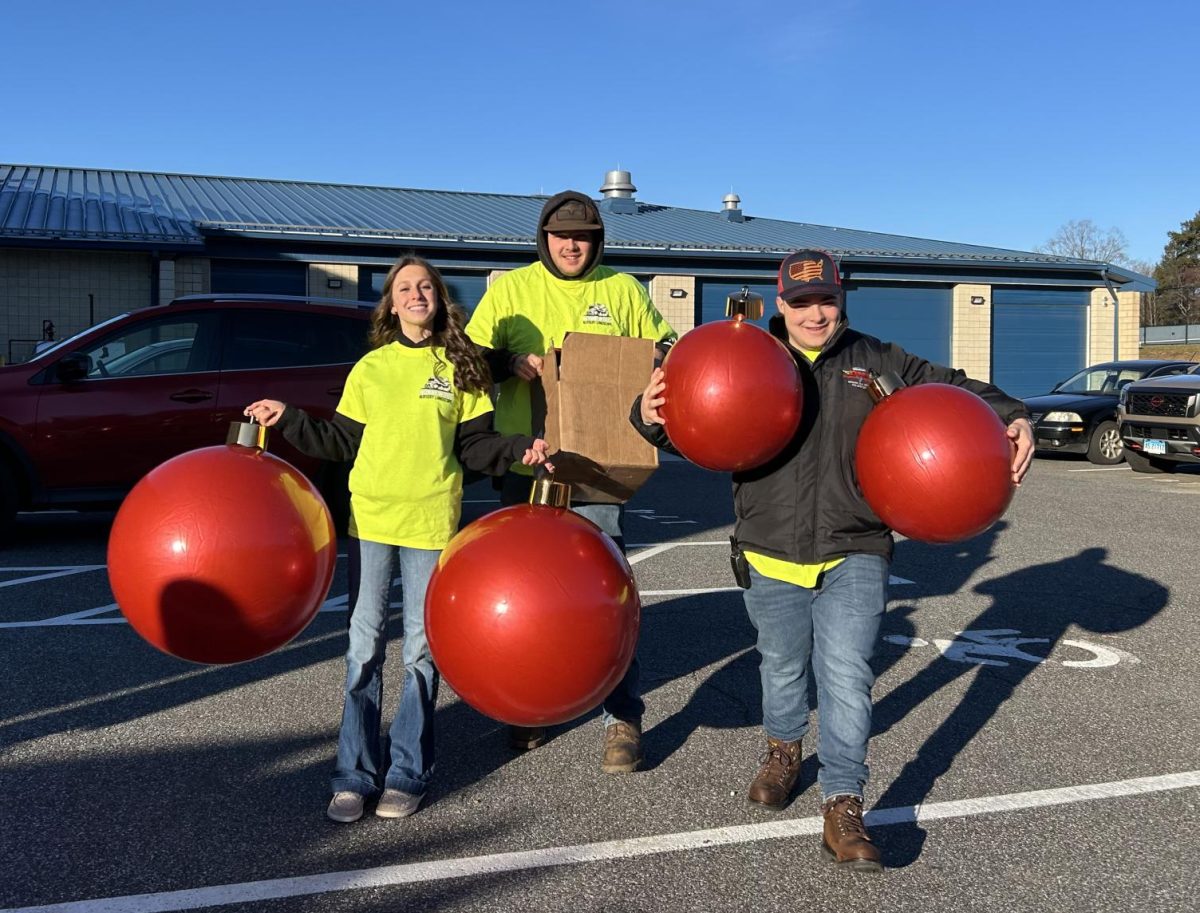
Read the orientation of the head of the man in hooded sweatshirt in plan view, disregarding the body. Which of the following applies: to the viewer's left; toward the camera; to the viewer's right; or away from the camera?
toward the camera

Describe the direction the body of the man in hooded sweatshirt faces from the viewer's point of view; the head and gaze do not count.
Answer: toward the camera

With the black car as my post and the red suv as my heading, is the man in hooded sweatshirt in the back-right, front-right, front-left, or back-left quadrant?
front-left

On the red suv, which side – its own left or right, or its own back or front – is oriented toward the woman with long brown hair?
left

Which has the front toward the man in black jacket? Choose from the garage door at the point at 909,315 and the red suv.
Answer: the garage door

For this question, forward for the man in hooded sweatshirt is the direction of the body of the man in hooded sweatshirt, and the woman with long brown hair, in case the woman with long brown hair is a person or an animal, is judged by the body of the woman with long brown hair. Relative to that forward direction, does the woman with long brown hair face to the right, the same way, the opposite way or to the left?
the same way

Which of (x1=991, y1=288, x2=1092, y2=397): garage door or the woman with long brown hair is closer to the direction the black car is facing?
the woman with long brown hair

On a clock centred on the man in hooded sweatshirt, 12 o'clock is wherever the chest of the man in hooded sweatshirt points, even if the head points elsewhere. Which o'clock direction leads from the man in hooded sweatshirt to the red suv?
The red suv is roughly at 5 o'clock from the man in hooded sweatshirt.

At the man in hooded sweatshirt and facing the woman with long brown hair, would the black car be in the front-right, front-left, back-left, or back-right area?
back-right

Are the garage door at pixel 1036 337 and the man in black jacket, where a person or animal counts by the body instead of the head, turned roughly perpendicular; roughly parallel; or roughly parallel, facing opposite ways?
roughly parallel

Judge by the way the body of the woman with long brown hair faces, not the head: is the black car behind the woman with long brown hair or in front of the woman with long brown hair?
behind

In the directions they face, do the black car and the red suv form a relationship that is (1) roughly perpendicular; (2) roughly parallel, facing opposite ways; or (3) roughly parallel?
roughly parallel

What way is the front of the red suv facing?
to the viewer's left

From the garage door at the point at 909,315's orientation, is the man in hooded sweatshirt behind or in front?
in front

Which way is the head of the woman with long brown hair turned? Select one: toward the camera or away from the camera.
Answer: toward the camera

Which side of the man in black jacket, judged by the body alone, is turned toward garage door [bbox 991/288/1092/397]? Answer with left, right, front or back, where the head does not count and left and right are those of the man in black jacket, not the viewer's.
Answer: back

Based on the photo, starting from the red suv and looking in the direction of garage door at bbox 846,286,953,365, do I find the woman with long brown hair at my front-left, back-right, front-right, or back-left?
back-right

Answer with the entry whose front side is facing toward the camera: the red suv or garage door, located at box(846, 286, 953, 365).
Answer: the garage door

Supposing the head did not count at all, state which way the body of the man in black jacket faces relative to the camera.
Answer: toward the camera
